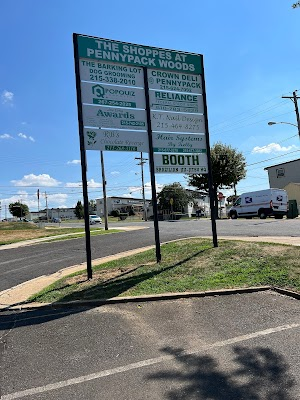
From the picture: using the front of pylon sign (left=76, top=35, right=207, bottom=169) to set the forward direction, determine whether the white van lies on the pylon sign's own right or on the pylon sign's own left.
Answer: on the pylon sign's own left

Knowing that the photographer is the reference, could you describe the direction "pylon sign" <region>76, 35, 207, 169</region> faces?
facing the viewer and to the right of the viewer

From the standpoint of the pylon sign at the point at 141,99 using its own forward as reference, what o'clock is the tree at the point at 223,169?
The tree is roughly at 8 o'clock from the pylon sign.
